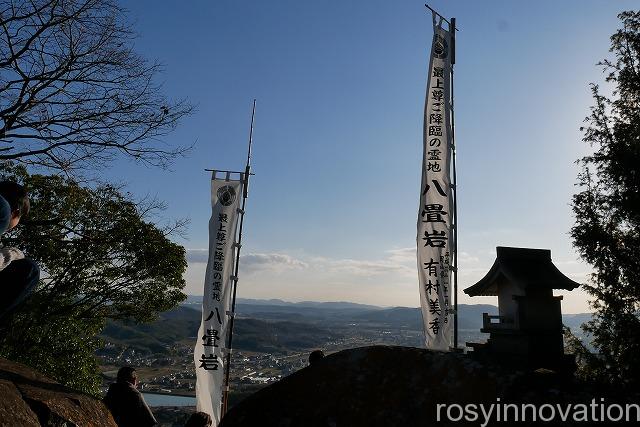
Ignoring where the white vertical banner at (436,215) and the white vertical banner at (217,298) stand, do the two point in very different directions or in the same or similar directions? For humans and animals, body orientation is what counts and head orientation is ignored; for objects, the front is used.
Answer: same or similar directions

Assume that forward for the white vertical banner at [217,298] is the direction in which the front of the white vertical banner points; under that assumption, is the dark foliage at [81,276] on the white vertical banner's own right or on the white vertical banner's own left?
on the white vertical banner's own right

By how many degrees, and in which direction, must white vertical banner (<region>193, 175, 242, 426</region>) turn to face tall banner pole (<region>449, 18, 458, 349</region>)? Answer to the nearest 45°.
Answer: approximately 45° to its left

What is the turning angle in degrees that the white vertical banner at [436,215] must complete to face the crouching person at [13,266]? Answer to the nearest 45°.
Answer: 0° — it already faces them

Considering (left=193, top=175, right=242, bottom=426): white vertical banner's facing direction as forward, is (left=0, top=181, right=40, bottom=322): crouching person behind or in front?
in front

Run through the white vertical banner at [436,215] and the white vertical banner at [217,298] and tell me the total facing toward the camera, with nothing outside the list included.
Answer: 2

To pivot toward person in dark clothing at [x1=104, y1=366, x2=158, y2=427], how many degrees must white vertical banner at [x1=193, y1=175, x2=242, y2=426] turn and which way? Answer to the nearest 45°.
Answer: approximately 90° to its right

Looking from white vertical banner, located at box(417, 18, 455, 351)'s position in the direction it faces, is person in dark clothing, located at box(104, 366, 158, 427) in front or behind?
in front

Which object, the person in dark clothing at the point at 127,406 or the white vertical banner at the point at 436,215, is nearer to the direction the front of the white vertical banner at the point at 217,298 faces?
the person in dark clothing

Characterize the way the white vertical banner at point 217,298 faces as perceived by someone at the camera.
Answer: facing the viewer

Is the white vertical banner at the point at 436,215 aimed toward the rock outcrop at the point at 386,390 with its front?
yes

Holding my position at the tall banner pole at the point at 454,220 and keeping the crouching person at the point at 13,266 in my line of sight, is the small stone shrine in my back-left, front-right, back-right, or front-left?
back-left

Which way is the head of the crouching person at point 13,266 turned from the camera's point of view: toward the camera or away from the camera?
away from the camera
